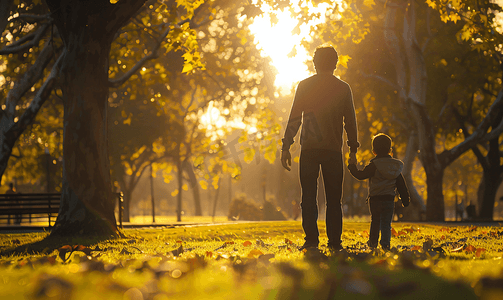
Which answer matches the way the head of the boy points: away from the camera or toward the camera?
away from the camera

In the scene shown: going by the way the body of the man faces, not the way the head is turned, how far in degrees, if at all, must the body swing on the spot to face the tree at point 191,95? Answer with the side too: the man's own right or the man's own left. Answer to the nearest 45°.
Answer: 0° — they already face it

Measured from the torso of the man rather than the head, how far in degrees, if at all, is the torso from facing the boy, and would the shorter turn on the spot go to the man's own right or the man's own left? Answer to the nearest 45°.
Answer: approximately 45° to the man's own right

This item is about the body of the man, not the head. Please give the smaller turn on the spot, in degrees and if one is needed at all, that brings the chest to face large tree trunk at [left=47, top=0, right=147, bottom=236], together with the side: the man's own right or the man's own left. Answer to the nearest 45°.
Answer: approximately 45° to the man's own left

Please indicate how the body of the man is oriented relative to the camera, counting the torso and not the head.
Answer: away from the camera

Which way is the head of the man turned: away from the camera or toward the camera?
away from the camera
